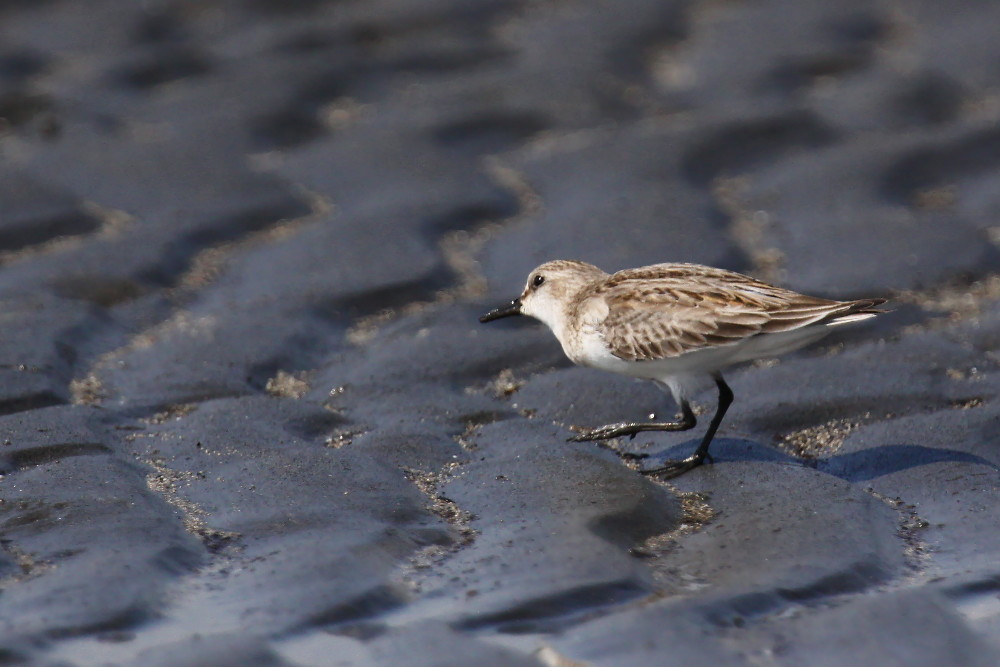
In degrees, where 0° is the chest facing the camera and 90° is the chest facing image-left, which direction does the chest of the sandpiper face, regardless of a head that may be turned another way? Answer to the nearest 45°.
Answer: approximately 90°
